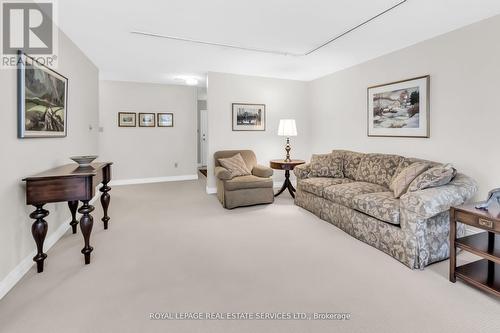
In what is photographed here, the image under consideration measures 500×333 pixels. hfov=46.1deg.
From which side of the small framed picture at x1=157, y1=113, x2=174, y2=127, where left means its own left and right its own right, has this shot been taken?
front

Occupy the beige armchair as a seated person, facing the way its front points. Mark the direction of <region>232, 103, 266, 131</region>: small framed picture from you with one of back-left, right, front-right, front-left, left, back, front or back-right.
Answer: back-left

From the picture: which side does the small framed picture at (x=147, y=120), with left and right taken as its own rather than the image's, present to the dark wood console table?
front

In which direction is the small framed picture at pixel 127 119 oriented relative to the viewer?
toward the camera

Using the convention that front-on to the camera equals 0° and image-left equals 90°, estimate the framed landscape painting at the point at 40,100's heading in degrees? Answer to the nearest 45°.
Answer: approximately 315°

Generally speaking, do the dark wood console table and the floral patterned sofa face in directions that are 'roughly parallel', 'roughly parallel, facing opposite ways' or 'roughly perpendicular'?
roughly parallel, facing opposite ways

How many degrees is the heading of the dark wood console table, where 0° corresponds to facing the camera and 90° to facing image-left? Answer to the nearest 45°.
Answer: approximately 270°

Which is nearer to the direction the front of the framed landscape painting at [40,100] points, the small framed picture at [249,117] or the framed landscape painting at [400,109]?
the framed landscape painting

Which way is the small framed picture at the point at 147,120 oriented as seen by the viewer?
toward the camera

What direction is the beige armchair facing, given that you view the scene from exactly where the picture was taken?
facing the viewer and to the right of the viewer

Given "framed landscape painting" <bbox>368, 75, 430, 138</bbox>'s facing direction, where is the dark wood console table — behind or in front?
in front

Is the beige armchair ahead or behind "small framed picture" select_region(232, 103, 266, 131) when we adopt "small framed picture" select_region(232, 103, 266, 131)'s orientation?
ahead

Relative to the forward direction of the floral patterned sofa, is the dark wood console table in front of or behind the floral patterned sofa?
in front
